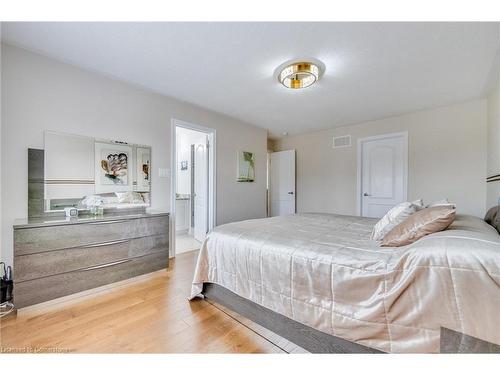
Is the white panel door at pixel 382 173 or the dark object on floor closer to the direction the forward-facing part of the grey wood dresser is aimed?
the white panel door

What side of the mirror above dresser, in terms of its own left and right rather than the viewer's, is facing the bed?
front

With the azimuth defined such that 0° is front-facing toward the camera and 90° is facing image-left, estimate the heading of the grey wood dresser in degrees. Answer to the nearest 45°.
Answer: approximately 315°

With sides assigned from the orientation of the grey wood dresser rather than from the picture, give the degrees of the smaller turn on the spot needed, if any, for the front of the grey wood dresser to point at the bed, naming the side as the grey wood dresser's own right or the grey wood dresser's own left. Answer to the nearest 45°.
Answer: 0° — it already faces it

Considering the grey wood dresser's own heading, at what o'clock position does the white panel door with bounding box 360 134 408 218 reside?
The white panel door is roughly at 11 o'clock from the grey wood dresser.

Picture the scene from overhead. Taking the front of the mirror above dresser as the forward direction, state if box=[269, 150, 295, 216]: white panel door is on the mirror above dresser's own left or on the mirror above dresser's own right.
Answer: on the mirror above dresser's own left

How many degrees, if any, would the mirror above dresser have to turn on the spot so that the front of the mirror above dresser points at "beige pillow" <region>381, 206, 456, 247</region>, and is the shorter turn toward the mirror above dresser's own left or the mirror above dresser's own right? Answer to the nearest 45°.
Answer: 0° — it already faces it

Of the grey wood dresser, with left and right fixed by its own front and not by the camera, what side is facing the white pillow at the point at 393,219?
front

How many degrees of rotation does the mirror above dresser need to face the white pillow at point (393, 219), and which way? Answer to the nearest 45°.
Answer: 0° — it already faces it

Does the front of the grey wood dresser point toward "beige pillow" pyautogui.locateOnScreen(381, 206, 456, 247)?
yes

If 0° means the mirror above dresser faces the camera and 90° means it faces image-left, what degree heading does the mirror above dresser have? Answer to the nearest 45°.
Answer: approximately 315°

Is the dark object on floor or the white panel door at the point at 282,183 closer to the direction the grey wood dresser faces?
the white panel door

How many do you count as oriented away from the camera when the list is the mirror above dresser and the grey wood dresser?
0

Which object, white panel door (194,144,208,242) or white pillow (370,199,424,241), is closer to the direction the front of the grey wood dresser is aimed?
the white pillow
